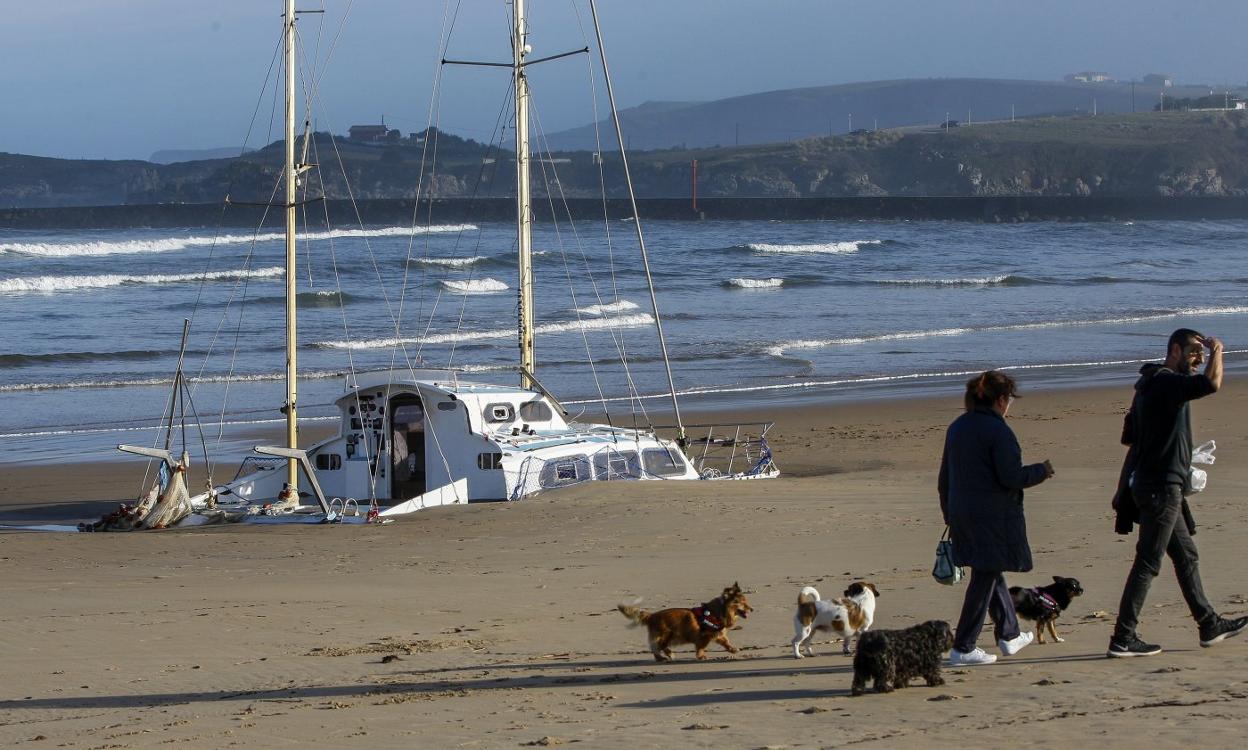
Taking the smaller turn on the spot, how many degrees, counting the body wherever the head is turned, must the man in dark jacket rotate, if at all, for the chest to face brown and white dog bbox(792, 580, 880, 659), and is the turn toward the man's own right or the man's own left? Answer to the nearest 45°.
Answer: approximately 180°

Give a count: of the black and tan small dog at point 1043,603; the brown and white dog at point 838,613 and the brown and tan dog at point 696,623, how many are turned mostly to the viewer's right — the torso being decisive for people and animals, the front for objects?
3

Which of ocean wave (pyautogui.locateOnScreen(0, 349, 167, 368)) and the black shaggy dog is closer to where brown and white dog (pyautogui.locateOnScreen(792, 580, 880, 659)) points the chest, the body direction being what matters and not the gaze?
the black shaggy dog

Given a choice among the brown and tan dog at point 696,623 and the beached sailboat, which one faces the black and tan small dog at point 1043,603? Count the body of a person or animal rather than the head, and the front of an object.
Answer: the brown and tan dog

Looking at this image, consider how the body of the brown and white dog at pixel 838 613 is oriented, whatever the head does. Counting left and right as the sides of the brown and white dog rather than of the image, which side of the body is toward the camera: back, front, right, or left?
right

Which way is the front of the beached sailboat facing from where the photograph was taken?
facing away from the viewer and to the right of the viewer

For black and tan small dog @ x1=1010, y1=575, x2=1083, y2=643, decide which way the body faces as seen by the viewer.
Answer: to the viewer's right

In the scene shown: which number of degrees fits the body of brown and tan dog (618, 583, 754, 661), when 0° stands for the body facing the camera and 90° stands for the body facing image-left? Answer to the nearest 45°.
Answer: approximately 270°

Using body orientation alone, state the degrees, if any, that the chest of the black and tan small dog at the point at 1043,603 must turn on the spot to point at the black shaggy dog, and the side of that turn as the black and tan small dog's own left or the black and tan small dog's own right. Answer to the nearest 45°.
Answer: approximately 135° to the black and tan small dog's own right

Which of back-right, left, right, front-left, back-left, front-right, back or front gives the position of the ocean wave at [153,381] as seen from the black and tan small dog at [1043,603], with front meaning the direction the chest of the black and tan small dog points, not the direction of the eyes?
back-left

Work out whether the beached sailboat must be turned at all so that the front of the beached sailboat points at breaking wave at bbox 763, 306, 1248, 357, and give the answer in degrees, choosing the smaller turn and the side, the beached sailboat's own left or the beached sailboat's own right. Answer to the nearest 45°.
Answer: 0° — it already faces it

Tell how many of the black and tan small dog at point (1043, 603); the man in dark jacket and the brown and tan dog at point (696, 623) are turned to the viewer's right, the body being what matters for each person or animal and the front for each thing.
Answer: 3

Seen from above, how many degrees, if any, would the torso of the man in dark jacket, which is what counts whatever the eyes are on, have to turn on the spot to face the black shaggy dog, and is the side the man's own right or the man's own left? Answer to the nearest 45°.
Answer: approximately 135° to the man's own right

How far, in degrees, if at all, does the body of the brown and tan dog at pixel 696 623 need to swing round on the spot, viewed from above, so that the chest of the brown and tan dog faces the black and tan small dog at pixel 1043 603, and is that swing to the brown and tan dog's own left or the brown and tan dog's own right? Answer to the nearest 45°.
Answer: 0° — it already faces it
